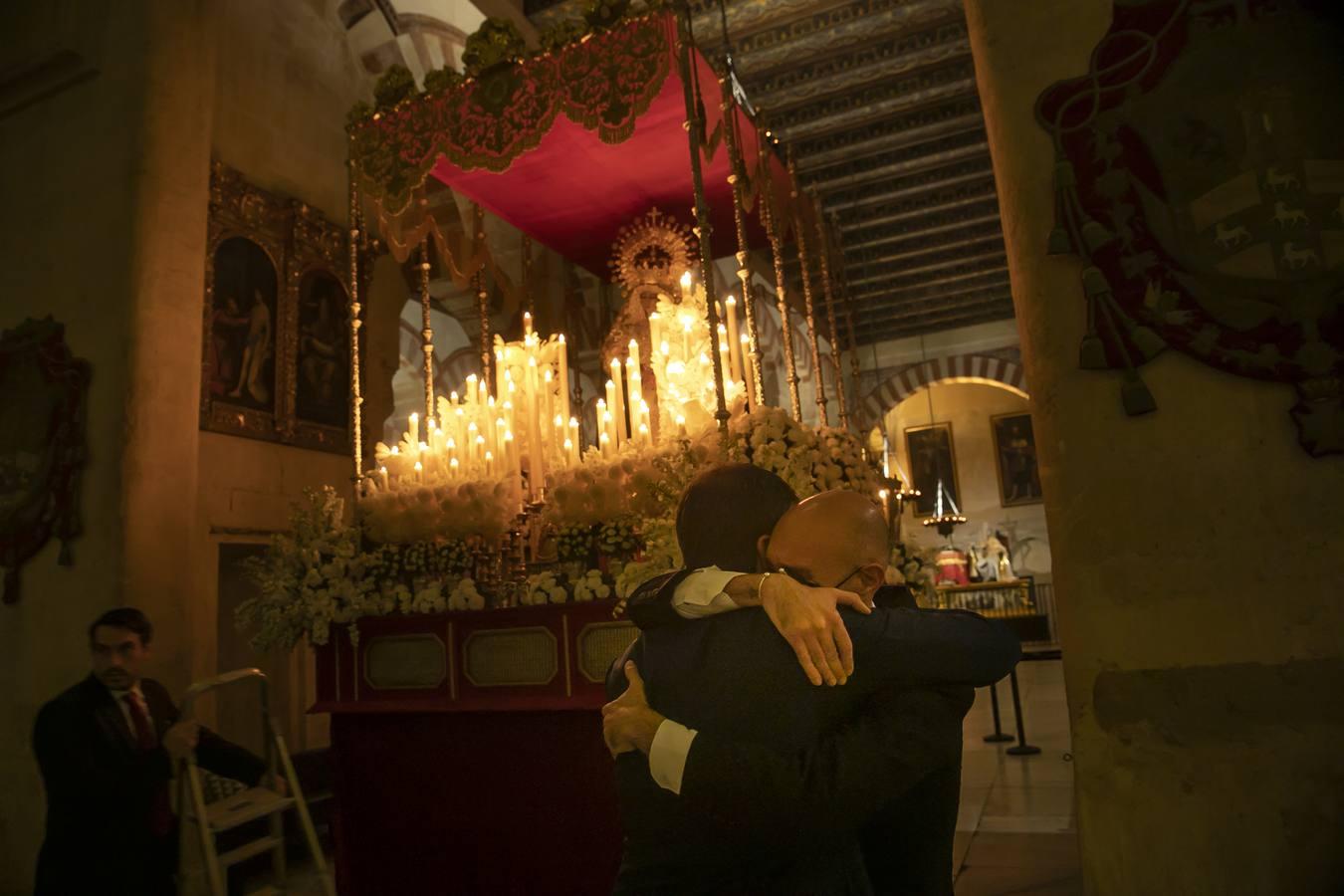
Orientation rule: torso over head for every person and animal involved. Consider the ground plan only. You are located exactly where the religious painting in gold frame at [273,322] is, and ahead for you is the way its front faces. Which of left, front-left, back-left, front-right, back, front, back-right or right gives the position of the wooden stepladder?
front-right

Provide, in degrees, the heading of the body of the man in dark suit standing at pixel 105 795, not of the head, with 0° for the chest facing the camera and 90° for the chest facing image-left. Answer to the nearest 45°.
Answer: approximately 315°

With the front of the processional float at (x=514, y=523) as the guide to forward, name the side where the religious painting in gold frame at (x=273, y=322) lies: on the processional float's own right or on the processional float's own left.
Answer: on the processional float's own right

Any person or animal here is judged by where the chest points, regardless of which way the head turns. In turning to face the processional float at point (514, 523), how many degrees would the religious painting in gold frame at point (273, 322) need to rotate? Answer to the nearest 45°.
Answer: approximately 45° to its right

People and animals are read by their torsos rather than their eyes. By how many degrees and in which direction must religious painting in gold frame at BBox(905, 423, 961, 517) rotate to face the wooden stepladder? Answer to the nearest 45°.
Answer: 0° — it already faces it

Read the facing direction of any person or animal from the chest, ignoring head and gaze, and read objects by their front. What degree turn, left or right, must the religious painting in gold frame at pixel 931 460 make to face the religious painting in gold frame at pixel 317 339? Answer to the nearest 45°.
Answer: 0° — it already faces it

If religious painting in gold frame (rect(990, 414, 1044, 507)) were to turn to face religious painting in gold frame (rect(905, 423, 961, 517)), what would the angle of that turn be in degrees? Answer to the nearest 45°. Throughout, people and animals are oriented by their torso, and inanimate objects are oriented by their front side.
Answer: approximately 90° to its right

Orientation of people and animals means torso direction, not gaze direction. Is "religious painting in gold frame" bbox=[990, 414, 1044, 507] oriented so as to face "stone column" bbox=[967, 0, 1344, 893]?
yes

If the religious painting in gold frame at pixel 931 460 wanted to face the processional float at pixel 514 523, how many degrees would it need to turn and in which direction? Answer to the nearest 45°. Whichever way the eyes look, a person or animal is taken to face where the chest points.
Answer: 0° — it already faces it
